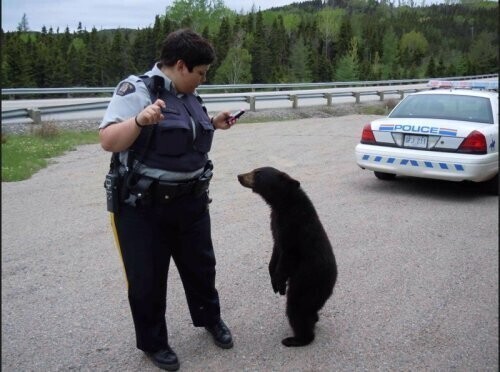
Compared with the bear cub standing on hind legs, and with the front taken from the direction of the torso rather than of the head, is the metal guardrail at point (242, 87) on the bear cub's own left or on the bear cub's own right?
on the bear cub's own right

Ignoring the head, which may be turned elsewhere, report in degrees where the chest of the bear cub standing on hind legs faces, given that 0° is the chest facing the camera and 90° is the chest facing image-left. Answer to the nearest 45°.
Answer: approximately 90°

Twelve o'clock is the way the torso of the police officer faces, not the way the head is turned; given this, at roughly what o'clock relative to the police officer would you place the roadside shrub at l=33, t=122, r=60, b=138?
The roadside shrub is roughly at 7 o'clock from the police officer.

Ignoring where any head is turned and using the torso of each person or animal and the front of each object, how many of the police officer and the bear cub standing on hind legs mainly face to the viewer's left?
1

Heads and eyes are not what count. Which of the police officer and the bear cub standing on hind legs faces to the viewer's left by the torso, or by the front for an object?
the bear cub standing on hind legs

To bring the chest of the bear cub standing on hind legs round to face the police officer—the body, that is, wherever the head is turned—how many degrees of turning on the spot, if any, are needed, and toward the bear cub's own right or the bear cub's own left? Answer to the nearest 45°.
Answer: approximately 45° to the bear cub's own left

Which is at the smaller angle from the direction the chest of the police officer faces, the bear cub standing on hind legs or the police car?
the bear cub standing on hind legs

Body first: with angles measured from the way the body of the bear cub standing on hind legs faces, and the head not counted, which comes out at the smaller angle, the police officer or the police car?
the police officer

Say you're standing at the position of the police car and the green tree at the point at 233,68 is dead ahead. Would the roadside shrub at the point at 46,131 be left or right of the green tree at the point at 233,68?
left

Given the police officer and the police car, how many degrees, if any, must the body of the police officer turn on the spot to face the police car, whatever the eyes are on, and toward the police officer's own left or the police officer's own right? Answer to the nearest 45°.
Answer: approximately 90° to the police officer's own left
